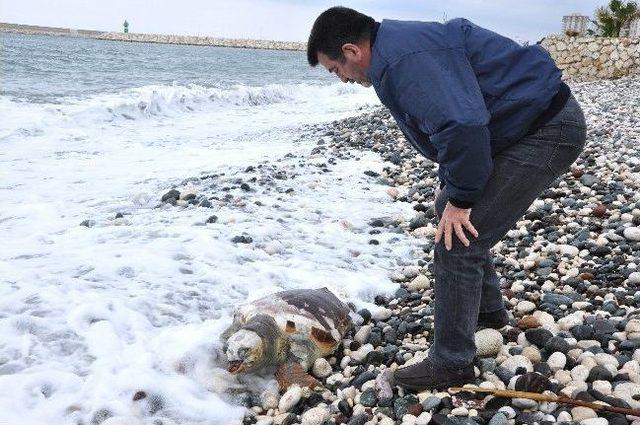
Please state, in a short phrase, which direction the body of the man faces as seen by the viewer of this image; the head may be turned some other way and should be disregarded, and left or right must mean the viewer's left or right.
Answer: facing to the left of the viewer

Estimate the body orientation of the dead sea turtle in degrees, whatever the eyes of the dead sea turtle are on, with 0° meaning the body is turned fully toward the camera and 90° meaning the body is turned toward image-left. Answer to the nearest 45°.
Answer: approximately 45°

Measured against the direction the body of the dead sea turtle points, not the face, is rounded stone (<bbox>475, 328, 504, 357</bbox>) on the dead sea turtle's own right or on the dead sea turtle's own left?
on the dead sea turtle's own left

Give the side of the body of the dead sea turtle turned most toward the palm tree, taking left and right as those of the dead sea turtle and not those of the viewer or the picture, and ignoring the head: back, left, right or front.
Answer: back

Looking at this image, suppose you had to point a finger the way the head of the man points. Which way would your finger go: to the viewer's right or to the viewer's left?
to the viewer's left

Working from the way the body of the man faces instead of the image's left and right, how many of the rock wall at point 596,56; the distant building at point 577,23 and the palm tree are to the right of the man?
3
